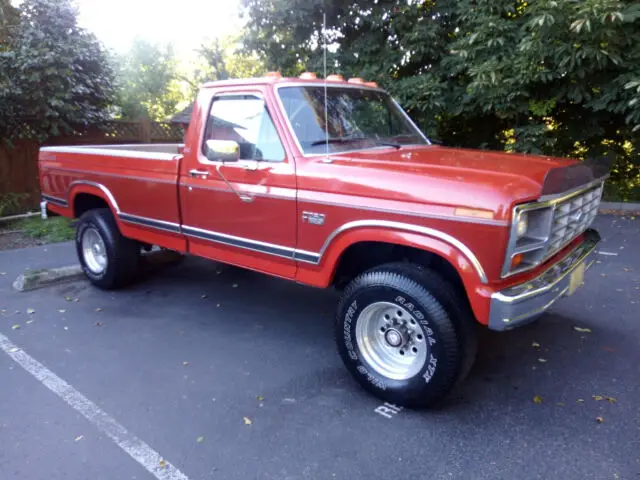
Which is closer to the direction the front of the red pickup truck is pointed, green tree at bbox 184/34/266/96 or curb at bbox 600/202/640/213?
the curb

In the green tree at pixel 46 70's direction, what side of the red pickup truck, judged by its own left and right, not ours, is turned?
back

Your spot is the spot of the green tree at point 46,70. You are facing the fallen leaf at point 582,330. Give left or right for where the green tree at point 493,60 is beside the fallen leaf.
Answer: left

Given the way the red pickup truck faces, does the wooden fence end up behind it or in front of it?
behind

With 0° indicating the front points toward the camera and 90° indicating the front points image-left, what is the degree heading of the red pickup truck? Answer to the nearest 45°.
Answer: approximately 315°

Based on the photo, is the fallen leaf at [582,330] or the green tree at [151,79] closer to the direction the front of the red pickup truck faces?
the fallen leaf

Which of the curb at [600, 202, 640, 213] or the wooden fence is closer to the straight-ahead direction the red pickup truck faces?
the curb

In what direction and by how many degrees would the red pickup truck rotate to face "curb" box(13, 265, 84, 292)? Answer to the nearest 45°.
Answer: approximately 180°
